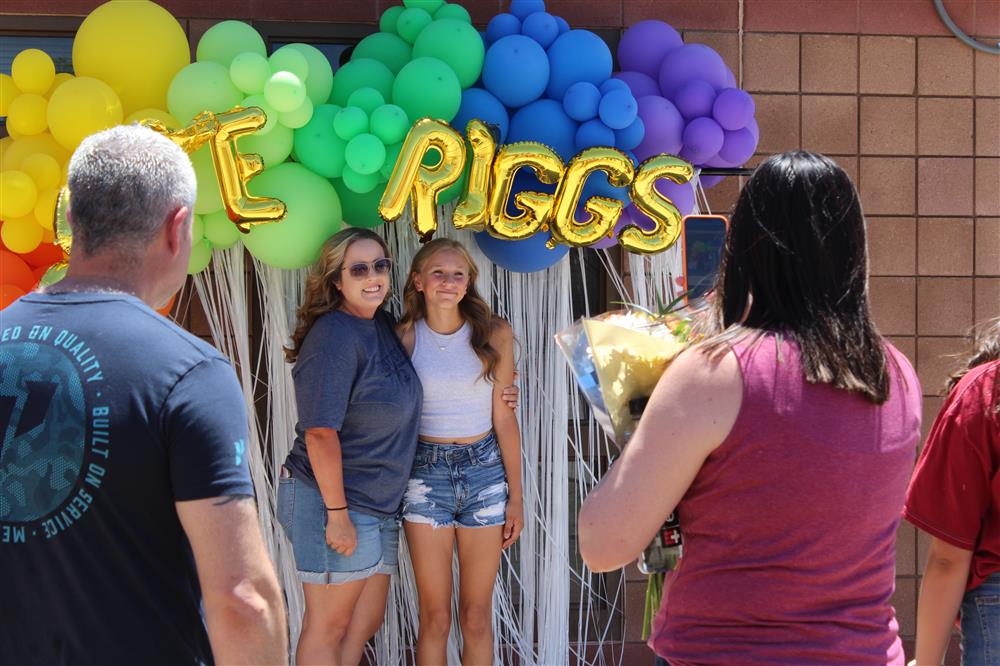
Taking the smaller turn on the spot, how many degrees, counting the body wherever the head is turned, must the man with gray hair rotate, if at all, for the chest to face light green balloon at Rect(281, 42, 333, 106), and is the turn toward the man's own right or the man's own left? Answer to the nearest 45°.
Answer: approximately 45° to the man's own left

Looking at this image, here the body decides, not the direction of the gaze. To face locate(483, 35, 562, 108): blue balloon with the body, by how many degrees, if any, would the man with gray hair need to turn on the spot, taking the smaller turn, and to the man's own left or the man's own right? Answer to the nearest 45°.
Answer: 0° — they already face it

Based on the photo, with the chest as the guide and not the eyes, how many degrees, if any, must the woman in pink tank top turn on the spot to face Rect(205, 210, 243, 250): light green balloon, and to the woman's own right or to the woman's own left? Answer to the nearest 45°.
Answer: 0° — they already face it

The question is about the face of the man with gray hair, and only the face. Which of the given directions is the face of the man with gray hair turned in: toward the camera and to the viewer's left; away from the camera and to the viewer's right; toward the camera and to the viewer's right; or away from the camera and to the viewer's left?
away from the camera and to the viewer's right

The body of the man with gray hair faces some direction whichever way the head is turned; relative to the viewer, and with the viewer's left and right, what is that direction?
facing away from the viewer and to the right of the viewer

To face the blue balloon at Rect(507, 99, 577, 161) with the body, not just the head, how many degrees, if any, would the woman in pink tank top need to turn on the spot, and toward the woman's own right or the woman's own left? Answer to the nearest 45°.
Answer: approximately 45° to the woman's own right

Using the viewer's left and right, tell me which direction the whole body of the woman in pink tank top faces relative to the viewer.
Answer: facing away from the viewer and to the left of the viewer

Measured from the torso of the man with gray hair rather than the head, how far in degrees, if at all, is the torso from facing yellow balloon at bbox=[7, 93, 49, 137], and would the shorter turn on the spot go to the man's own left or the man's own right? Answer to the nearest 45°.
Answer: approximately 45° to the man's own left

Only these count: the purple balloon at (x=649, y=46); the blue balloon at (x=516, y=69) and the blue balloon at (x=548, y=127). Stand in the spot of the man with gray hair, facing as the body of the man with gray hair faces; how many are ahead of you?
3
